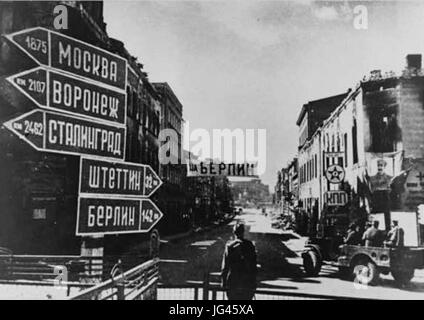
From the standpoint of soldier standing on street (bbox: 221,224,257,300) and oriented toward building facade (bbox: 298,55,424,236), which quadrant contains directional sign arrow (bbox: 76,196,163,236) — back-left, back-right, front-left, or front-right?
back-left

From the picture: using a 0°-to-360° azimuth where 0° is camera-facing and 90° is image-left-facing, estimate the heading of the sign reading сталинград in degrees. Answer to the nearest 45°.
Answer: approximately 315°

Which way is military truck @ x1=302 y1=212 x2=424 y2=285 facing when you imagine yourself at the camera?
facing away from the viewer and to the left of the viewer

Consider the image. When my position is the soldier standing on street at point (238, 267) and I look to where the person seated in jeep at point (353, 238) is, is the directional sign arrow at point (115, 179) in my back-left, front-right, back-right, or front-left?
back-left

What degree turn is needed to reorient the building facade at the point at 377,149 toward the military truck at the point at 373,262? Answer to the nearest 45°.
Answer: approximately 45° to its left

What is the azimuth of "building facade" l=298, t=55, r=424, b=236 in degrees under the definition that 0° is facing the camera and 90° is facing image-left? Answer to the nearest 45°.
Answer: approximately 45°
